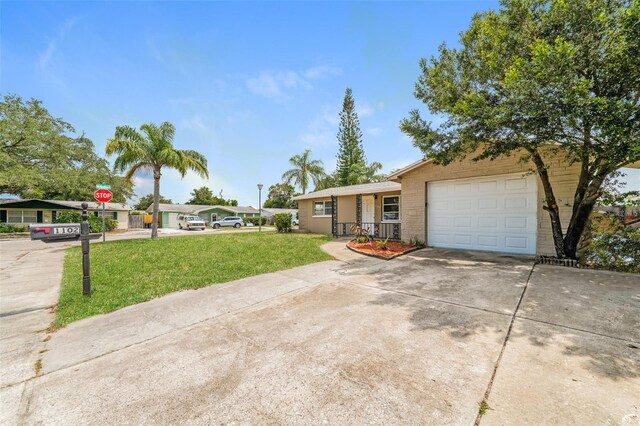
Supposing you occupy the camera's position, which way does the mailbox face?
facing to the left of the viewer

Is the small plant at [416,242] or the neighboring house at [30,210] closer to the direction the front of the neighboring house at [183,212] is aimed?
the small plant

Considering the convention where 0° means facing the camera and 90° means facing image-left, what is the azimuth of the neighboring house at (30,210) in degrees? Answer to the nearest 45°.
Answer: approximately 0°

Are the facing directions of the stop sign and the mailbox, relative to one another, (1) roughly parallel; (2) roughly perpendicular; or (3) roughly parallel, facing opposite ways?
roughly perpendicular

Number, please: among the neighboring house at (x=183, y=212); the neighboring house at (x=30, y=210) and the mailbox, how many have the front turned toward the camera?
2

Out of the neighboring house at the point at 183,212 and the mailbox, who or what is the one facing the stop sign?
the neighboring house

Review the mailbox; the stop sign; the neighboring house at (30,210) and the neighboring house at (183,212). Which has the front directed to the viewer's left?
the mailbox

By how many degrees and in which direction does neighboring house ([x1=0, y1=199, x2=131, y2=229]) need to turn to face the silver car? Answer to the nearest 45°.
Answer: approximately 90° to its left
